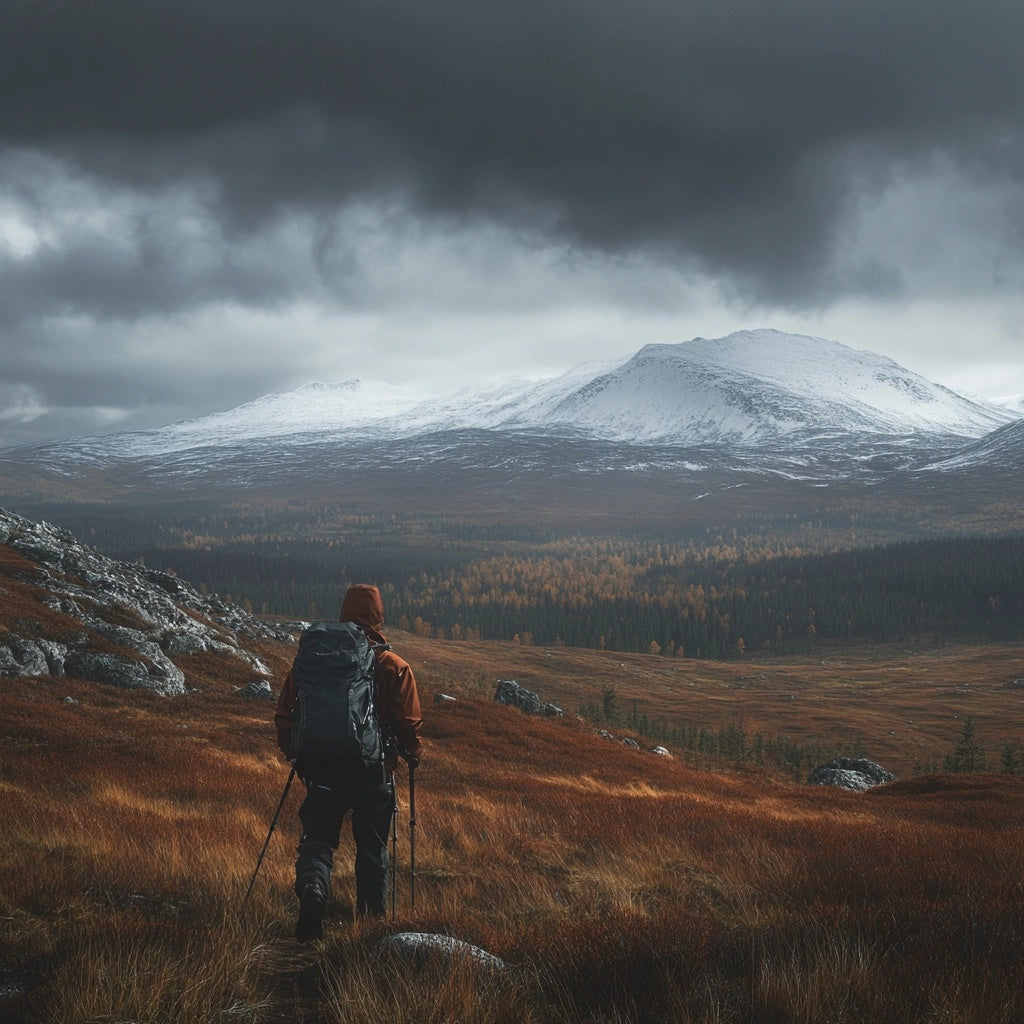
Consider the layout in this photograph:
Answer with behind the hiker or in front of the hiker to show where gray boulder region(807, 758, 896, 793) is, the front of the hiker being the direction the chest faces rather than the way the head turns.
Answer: in front

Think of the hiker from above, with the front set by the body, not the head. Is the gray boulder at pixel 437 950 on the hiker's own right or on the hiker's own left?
on the hiker's own right

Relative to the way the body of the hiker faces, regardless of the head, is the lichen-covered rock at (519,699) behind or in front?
in front

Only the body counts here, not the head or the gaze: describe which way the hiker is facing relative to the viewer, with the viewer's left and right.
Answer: facing away from the viewer and to the right of the viewer

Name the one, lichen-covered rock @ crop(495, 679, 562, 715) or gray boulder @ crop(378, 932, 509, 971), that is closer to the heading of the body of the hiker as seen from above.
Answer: the lichen-covered rock
